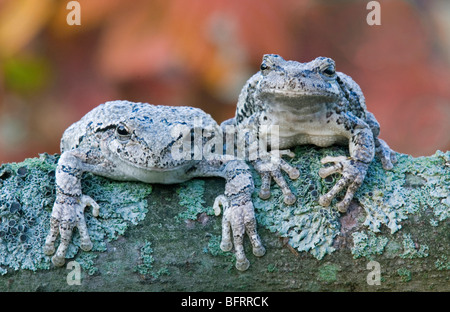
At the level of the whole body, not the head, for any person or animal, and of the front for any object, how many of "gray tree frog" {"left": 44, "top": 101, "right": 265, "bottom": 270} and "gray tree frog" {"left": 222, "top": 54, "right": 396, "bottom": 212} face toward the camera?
2

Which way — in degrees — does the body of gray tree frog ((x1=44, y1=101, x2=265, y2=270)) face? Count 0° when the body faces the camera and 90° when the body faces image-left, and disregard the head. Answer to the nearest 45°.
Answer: approximately 0°

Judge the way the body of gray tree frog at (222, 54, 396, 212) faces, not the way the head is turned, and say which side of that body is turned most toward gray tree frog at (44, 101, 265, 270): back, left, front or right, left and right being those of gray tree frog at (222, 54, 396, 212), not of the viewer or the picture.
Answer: right

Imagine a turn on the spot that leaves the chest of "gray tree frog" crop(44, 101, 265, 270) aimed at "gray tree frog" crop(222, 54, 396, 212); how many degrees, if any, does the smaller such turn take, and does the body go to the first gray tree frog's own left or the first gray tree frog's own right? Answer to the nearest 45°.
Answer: approximately 90° to the first gray tree frog's own left
